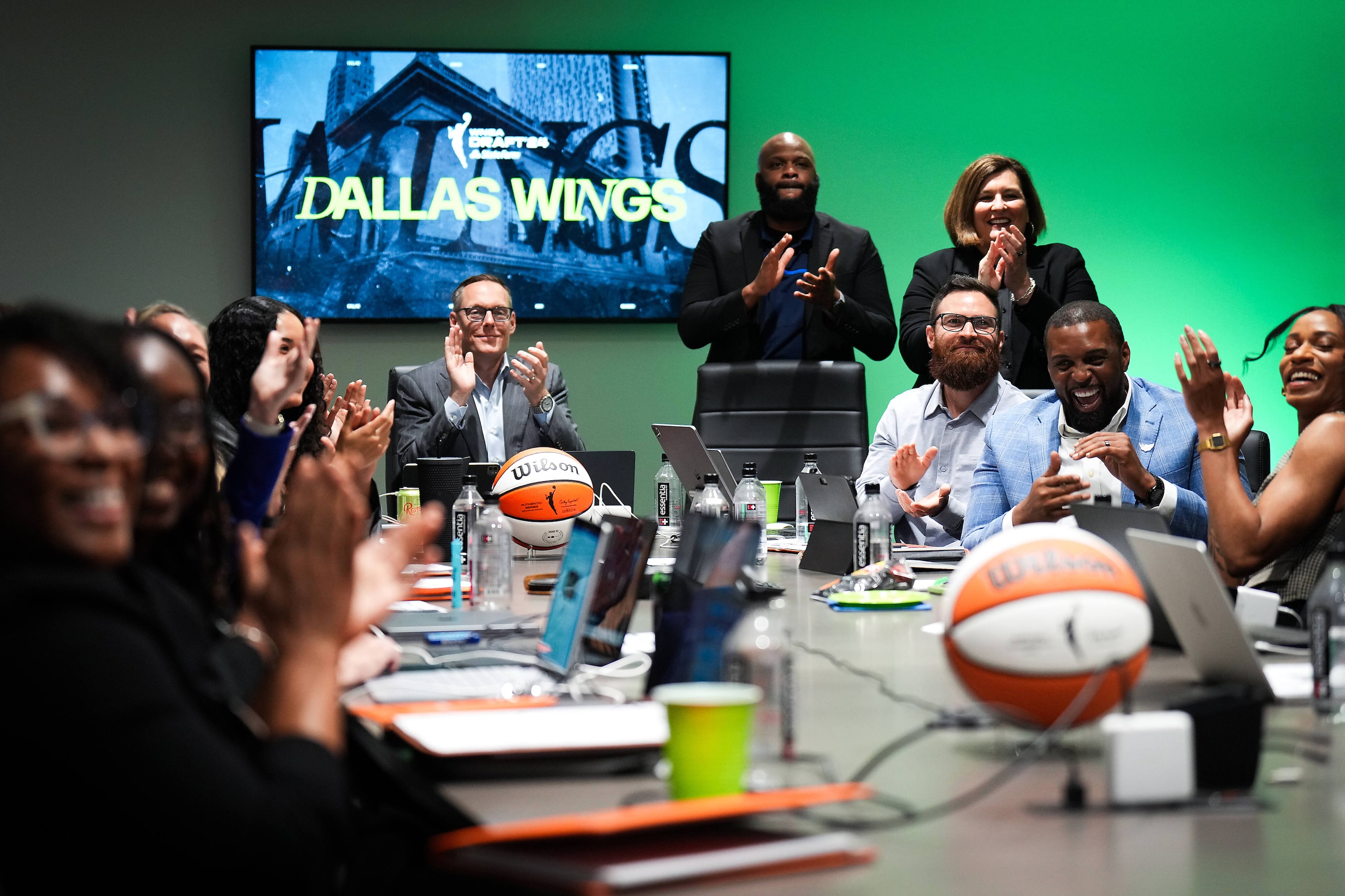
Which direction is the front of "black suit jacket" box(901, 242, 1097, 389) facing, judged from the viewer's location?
facing the viewer

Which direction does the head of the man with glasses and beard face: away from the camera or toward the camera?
toward the camera

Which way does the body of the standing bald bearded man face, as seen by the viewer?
toward the camera

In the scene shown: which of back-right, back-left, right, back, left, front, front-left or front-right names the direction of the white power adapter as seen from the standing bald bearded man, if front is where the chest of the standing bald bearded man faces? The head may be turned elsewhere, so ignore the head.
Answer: front

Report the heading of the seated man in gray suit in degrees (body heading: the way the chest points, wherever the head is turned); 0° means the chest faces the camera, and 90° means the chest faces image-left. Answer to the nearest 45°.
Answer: approximately 0°

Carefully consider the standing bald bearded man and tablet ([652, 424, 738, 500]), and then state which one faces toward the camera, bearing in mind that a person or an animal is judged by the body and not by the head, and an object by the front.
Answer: the standing bald bearded man

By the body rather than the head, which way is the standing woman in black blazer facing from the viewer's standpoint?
toward the camera

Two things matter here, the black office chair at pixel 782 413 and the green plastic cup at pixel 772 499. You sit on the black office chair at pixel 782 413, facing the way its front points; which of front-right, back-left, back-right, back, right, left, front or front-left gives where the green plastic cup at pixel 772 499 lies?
front

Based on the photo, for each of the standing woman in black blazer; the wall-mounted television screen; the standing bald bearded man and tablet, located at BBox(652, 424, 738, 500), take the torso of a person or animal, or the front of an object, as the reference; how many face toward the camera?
3

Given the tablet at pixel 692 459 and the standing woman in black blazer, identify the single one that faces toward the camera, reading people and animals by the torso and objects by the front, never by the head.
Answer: the standing woman in black blazer

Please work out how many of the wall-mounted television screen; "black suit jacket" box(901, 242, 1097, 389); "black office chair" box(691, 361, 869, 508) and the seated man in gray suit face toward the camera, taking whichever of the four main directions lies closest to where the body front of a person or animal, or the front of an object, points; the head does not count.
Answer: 4

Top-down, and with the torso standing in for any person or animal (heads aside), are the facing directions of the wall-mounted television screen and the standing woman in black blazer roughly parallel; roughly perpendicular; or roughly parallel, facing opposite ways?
roughly parallel
